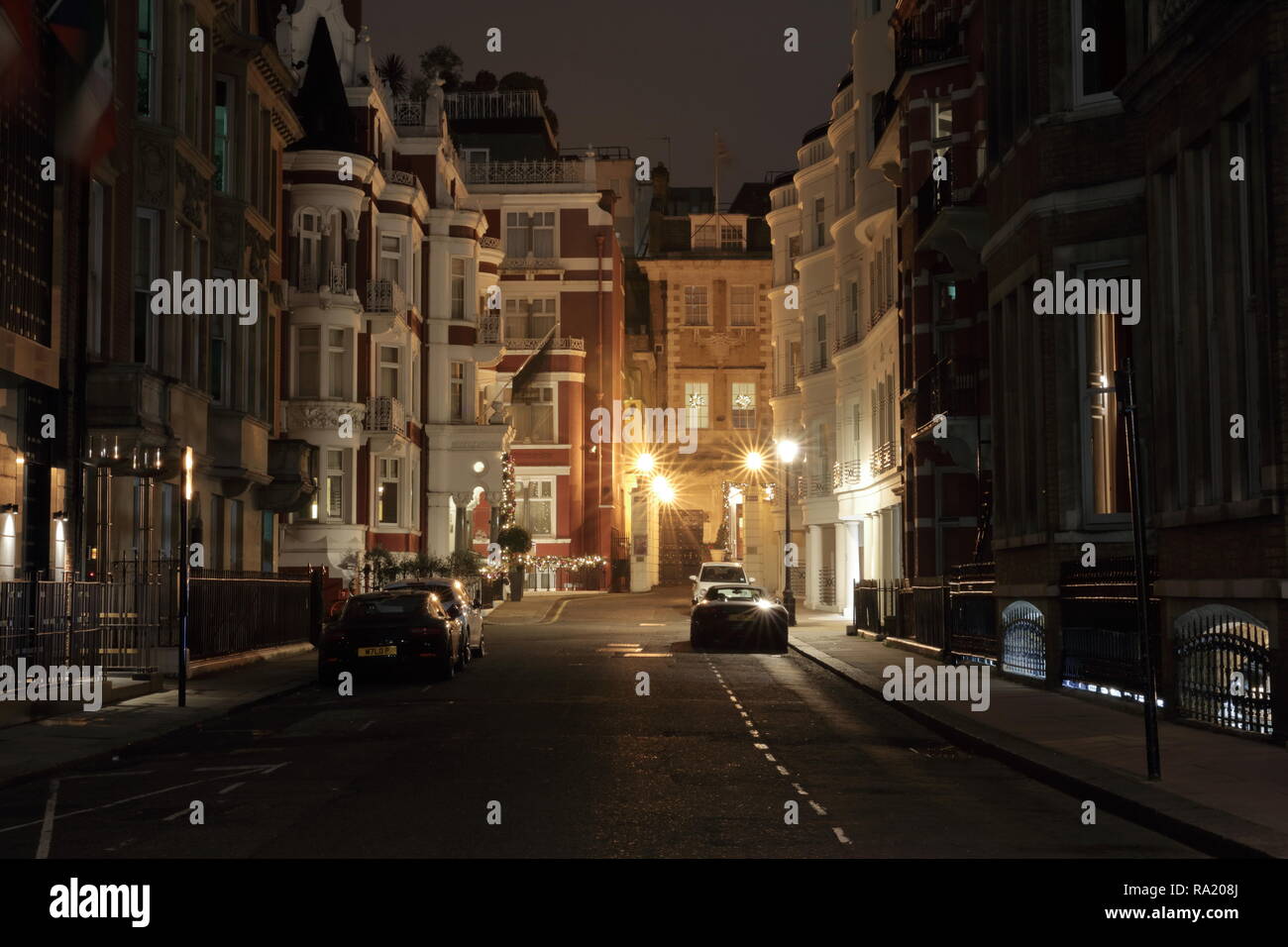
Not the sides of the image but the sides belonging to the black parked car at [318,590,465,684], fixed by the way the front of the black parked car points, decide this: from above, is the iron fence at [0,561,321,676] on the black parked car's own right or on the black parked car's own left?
on the black parked car's own left

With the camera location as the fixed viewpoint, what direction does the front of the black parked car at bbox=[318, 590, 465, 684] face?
facing away from the viewer

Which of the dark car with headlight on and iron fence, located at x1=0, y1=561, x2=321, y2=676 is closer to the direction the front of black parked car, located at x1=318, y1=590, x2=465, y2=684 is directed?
the dark car with headlight on

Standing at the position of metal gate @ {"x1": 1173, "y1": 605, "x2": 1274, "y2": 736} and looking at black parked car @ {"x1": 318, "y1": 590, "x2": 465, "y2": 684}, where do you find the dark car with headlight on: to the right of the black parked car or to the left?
right

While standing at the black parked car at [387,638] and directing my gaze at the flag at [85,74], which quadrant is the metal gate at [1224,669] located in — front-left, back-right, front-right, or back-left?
back-left

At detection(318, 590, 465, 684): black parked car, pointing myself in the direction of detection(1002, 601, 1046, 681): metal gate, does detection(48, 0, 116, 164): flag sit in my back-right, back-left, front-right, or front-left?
back-right

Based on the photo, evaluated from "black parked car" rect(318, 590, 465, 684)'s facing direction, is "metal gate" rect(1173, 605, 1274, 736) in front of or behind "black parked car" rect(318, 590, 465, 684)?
behind

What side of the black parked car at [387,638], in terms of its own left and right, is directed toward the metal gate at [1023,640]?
right
